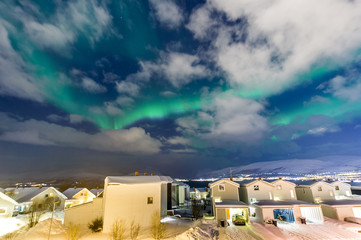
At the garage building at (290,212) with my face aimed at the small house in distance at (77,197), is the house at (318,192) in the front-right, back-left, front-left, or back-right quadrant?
back-right

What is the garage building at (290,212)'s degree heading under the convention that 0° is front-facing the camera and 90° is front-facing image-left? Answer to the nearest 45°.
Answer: approximately 0°

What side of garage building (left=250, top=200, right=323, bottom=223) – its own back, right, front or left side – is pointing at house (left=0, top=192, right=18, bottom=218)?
right

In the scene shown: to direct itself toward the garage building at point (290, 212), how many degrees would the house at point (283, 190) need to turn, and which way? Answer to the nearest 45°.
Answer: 0° — it already faces it

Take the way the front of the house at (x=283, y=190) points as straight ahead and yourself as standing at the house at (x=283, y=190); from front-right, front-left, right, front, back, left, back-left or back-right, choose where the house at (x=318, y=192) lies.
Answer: back-left

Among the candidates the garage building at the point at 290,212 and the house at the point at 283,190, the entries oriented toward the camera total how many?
2

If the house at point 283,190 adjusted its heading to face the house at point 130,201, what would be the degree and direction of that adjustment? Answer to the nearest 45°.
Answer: approximately 45° to its right

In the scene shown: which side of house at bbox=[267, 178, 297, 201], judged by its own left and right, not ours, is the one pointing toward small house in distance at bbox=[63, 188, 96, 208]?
right

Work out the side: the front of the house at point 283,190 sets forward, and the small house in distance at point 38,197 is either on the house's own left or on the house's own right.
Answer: on the house's own right

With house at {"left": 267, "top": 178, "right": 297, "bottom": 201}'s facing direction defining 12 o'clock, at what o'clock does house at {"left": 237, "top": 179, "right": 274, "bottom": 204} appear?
house at {"left": 237, "top": 179, "right": 274, "bottom": 204} is roughly at 2 o'clock from house at {"left": 267, "top": 178, "right": 297, "bottom": 201}.

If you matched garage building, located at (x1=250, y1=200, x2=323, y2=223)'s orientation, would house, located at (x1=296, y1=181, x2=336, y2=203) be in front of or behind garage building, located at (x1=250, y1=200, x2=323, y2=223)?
behind
